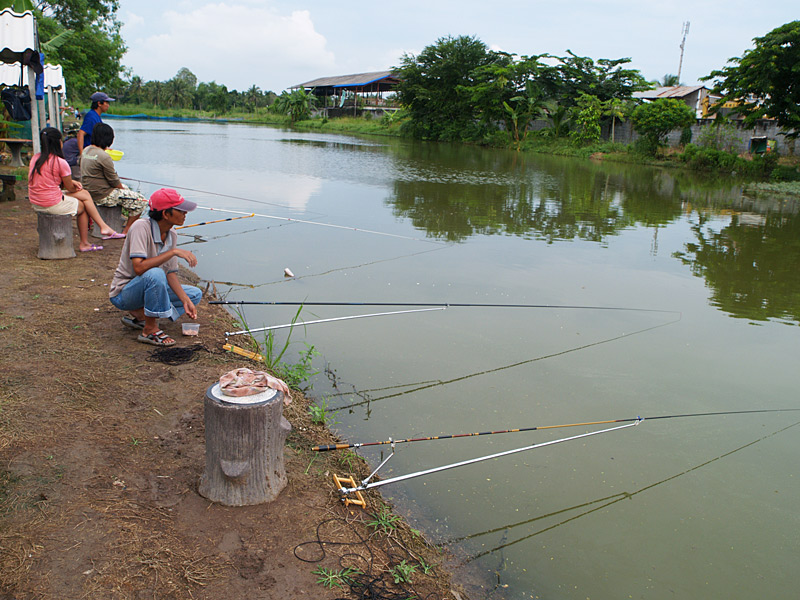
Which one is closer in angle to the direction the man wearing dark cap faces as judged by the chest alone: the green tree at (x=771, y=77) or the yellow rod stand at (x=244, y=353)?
the green tree

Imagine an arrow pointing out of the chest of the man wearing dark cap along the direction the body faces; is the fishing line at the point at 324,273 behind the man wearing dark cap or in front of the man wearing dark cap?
in front

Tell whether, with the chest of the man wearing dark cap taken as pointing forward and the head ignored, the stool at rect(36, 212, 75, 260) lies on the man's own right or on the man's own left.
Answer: on the man's own right

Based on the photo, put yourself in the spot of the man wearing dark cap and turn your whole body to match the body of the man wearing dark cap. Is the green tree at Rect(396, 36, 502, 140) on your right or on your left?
on your left

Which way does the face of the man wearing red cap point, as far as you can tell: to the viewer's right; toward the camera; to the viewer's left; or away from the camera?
to the viewer's right

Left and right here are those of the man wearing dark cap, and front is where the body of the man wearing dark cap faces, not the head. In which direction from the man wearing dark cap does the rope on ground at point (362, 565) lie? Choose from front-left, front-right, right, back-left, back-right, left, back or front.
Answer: right

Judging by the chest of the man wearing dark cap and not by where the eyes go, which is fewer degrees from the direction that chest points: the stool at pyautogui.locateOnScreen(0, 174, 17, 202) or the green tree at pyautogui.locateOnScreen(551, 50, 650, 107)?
the green tree

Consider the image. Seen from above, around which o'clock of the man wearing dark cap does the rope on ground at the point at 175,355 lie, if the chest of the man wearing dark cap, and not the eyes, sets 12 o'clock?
The rope on ground is roughly at 3 o'clock from the man wearing dark cap.

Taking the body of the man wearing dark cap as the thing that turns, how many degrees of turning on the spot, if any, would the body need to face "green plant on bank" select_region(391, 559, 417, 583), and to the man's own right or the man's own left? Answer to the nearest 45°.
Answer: approximately 90° to the man's own right

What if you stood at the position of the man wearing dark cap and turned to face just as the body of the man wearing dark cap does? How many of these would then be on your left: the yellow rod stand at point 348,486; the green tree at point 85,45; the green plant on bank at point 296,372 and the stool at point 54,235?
1

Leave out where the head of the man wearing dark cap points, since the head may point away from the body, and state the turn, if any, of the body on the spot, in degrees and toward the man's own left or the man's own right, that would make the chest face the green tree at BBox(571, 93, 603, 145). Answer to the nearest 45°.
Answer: approximately 45° to the man's own left

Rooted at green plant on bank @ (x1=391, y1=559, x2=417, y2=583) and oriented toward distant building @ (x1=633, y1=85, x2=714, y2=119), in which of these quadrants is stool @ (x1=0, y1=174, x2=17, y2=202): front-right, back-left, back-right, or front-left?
front-left

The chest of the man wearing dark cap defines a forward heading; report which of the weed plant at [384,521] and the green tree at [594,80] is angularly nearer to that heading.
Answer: the green tree

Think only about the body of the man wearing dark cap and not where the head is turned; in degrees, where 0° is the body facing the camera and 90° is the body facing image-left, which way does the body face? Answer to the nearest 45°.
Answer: approximately 270°
